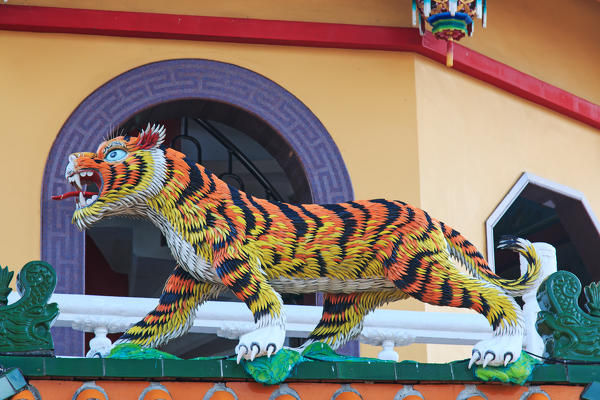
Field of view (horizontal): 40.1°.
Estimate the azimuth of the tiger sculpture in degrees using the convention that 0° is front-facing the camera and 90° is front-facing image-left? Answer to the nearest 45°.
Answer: approximately 90°
